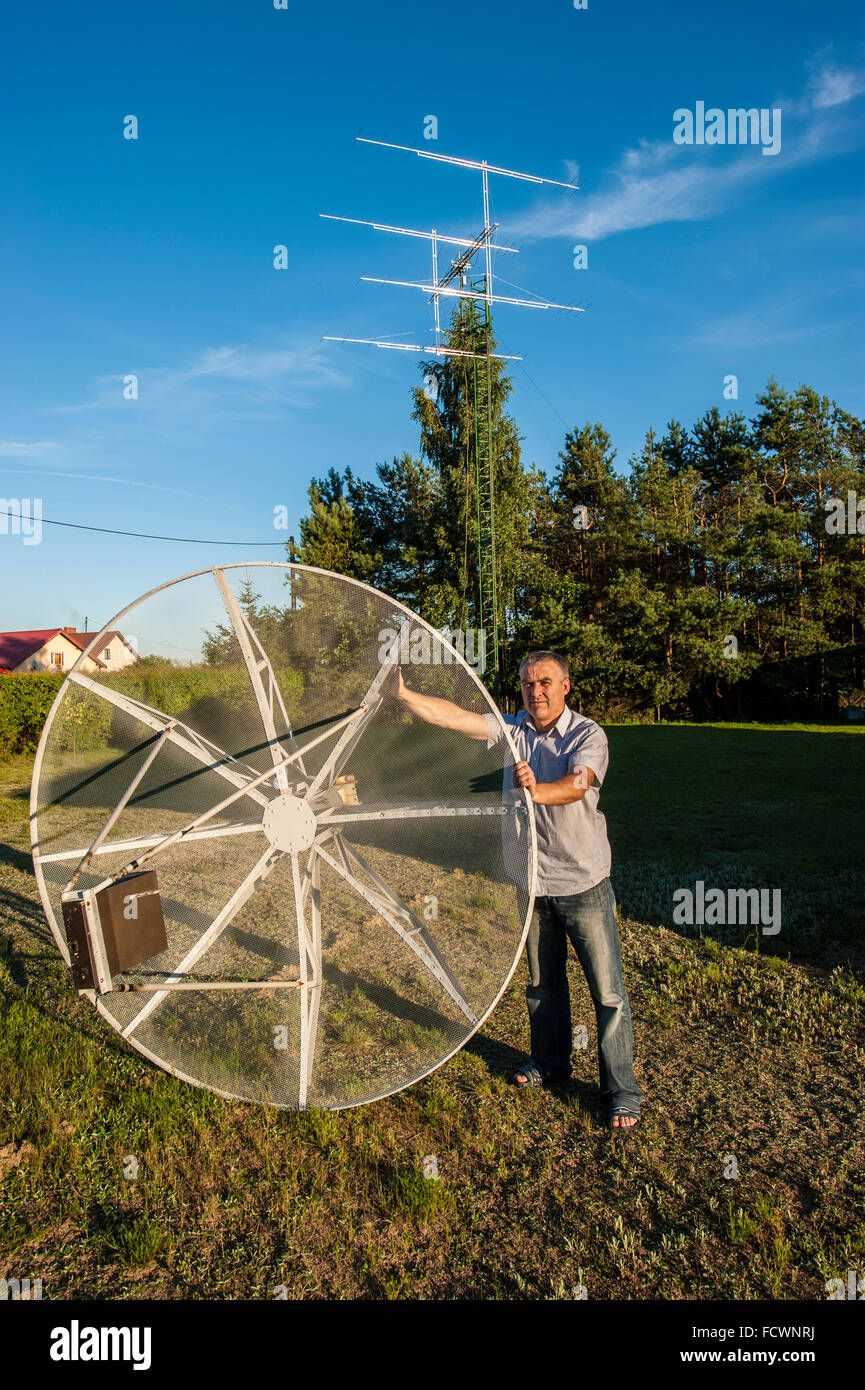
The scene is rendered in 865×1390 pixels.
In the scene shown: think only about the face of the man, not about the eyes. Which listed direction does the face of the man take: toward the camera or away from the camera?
toward the camera

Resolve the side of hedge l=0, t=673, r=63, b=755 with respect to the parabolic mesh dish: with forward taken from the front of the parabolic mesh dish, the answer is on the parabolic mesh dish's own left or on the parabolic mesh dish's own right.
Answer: on the parabolic mesh dish's own right

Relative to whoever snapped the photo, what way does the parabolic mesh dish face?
facing the viewer and to the left of the viewer
